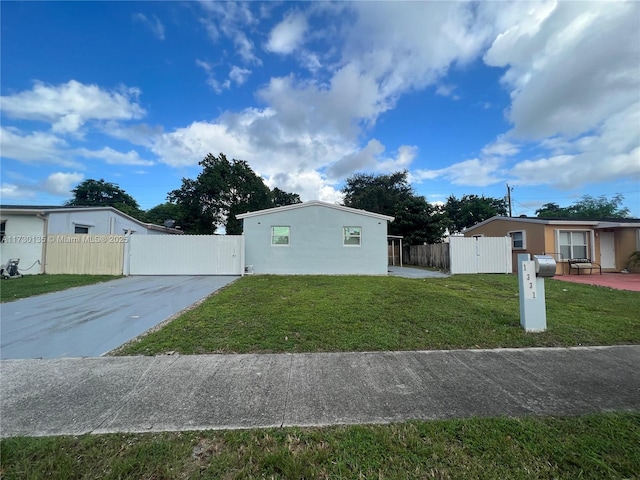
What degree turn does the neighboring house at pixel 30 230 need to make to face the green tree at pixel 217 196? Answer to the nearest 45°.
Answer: approximately 135° to its left

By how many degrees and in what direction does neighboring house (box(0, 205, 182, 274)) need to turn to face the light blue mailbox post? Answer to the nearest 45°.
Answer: approximately 45° to its left

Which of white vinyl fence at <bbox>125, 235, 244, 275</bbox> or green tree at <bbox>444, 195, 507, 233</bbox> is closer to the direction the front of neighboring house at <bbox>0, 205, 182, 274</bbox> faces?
the white vinyl fence

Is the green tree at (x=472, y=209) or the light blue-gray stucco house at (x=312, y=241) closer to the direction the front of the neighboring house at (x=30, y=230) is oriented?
the light blue-gray stucco house

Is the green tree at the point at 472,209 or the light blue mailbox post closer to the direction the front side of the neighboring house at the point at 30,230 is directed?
the light blue mailbox post

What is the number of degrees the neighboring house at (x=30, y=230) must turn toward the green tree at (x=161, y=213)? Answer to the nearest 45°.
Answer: approximately 180°

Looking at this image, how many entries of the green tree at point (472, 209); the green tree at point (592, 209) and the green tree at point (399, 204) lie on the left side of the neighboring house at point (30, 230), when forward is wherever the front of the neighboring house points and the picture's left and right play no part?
3

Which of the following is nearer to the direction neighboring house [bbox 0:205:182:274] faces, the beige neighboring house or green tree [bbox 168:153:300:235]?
the beige neighboring house

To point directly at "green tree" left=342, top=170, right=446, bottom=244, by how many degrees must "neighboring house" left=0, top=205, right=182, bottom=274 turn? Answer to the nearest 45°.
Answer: approximately 90° to its left

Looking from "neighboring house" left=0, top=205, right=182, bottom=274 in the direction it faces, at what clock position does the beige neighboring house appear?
The beige neighboring house is roughly at 10 o'clock from the neighboring house.

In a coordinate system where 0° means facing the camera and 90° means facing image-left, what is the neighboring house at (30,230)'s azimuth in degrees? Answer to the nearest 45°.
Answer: approximately 0°

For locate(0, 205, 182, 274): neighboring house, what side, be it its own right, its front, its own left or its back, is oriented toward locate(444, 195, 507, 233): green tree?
left
